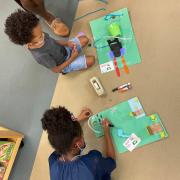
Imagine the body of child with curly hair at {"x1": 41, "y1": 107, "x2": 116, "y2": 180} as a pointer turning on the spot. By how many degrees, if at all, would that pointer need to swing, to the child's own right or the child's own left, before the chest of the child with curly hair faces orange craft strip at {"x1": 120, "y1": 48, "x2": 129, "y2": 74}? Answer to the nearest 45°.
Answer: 0° — they already face it

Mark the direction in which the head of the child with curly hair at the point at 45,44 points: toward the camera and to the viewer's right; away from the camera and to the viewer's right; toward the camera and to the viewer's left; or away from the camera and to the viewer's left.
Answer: toward the camera and to the viewer's right

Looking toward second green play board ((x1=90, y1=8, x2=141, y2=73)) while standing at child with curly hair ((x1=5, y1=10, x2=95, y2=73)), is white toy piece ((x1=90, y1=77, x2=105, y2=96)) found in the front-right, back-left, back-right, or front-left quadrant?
front-right

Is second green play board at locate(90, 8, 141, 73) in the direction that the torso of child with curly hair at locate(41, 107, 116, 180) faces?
yes

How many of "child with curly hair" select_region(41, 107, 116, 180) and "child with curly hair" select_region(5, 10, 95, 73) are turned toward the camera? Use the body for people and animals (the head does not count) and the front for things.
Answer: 0

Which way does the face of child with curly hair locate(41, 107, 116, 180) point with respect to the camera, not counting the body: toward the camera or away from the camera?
away from the camera

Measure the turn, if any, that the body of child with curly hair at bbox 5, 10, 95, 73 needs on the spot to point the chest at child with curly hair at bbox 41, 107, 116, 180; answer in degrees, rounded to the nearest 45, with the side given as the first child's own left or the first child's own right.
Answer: approximately 90° to the first child's own right

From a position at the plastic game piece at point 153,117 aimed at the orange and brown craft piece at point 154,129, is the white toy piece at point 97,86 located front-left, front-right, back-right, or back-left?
back-right

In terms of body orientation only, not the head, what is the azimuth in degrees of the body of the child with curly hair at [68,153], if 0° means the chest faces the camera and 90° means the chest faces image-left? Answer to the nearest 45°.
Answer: approximately 225°

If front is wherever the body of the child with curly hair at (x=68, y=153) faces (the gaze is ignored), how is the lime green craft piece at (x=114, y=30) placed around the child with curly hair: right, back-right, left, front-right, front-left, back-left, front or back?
front

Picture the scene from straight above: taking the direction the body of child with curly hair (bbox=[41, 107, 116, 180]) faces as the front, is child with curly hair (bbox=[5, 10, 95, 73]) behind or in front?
in front

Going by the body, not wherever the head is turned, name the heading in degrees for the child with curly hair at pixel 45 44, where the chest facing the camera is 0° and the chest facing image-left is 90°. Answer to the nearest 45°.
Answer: approximately 270°
